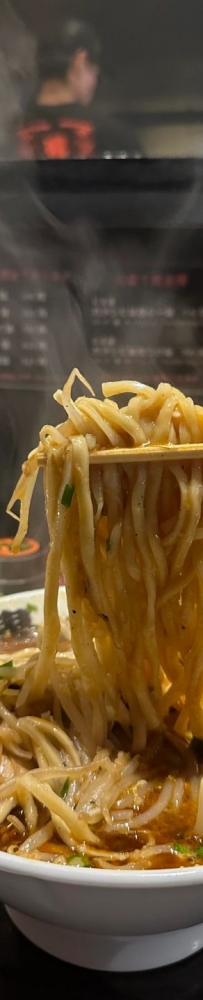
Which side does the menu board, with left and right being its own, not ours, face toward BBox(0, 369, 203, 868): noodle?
front

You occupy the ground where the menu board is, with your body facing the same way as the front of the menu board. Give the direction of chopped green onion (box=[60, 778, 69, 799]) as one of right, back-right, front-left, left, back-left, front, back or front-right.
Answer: front

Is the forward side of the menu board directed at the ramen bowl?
yes

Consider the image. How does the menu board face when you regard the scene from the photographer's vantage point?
facing the viewer
